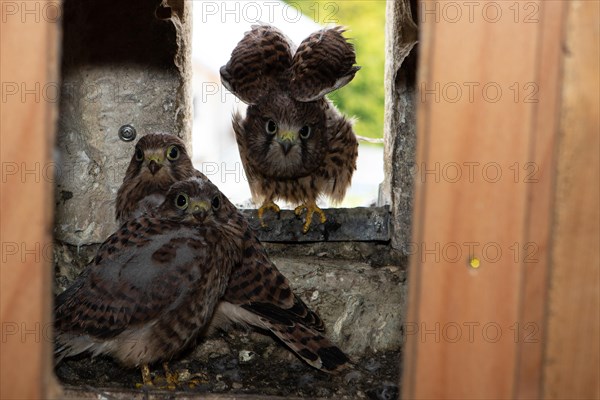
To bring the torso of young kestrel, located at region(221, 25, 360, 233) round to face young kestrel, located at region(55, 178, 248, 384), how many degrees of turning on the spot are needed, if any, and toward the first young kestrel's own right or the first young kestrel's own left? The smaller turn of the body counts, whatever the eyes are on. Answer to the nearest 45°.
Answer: approximately 45° to the first young kestrel's own right

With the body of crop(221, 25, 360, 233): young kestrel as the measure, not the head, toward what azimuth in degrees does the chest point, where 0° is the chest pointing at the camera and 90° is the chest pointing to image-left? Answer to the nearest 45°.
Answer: approximately 0°

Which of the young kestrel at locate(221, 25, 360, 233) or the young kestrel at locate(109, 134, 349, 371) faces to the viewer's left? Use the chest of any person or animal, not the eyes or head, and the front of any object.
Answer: the young kestrel at locate(109, 134, 349, 371)

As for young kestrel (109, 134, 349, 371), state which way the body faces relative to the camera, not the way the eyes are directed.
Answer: to the viewer's left

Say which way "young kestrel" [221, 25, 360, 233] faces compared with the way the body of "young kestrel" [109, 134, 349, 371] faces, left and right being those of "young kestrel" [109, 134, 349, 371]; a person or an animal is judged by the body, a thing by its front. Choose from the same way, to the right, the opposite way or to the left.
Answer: to the left
